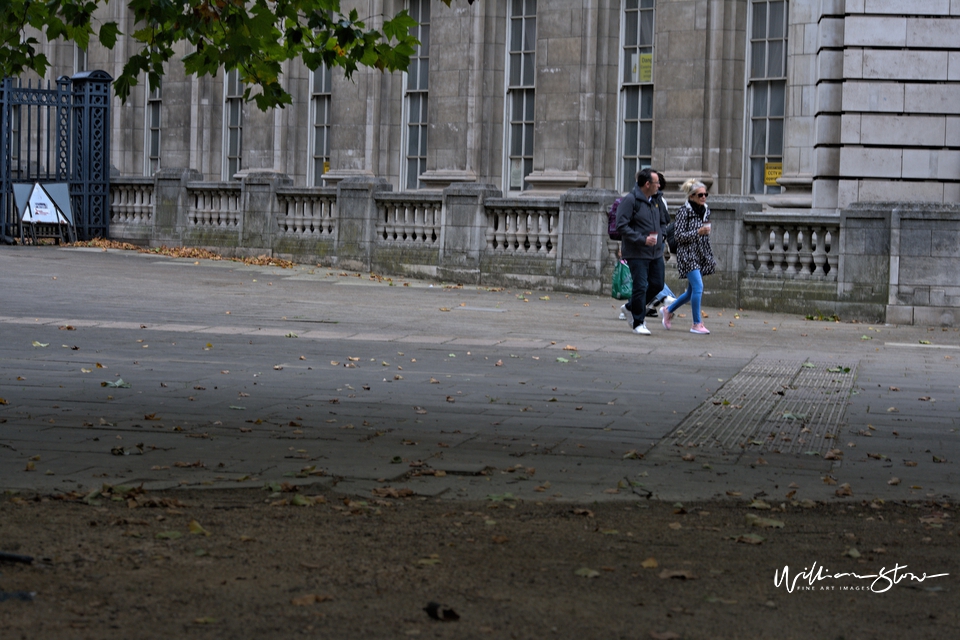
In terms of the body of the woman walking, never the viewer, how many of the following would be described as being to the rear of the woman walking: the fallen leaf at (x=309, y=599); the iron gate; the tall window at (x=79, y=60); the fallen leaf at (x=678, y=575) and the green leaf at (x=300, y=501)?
2

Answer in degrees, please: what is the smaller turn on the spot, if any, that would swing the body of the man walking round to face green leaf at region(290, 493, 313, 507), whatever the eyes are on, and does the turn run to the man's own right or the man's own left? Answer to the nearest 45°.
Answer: approximately 45° to the man's own right

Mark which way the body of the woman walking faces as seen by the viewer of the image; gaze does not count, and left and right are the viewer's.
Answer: facing the viewer and to the right of the viewer

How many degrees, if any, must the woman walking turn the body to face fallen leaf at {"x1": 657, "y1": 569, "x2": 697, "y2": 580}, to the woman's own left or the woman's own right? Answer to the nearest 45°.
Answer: approximately 45° to the woman's own right

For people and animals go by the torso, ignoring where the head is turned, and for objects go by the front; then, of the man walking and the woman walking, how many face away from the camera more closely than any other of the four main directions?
0

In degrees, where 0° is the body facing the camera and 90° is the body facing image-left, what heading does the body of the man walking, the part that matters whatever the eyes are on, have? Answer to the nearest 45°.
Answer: approximately 315°

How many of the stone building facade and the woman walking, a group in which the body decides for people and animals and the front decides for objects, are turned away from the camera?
0

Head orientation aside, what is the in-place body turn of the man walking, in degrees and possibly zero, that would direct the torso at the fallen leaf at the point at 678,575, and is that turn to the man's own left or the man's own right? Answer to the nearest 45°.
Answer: approximately 45° to the man's own right

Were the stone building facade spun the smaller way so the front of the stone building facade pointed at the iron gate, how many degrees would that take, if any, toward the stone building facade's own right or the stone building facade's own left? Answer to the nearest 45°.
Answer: approximately 45° to the stone building facade's own right

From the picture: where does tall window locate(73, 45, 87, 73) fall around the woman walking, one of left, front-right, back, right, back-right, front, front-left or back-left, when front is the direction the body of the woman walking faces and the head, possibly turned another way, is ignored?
back

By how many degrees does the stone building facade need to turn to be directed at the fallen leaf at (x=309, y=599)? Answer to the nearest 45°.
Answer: approximately 45° to its left

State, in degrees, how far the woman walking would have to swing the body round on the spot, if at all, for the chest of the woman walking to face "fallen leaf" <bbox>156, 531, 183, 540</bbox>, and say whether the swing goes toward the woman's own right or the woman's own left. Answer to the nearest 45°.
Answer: approximately 45° to the woman's own right

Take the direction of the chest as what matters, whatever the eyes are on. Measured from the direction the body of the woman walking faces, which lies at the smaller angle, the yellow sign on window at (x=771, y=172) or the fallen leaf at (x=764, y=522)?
the fallen leaf

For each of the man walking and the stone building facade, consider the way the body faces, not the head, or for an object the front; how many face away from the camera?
0
